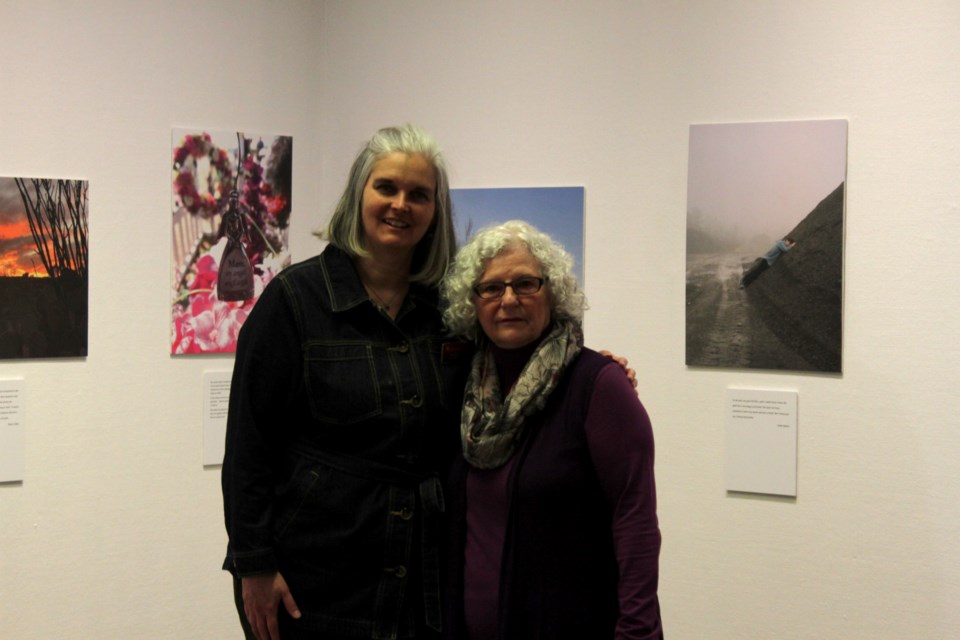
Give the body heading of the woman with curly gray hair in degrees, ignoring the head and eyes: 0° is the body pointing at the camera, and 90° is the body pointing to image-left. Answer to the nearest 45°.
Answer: approximately 45°

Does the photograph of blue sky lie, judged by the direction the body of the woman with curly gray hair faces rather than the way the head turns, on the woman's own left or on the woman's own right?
on the woman's own right

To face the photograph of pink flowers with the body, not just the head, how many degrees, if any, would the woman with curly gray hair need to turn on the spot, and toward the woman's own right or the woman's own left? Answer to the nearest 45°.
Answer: approximately 90° to the woman's own right

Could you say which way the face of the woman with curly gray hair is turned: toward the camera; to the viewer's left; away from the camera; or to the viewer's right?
toward the camera

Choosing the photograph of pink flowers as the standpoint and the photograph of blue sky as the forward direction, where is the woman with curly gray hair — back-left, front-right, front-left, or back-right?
front-right

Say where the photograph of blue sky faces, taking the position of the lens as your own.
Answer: facing the viewer

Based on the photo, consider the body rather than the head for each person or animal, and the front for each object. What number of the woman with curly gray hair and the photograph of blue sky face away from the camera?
0

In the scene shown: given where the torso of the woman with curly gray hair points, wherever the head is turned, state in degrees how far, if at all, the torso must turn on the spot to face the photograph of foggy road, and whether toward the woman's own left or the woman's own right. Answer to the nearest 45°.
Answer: approximately 180°

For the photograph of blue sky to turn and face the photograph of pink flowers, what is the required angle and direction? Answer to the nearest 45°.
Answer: approximately 90° to its right

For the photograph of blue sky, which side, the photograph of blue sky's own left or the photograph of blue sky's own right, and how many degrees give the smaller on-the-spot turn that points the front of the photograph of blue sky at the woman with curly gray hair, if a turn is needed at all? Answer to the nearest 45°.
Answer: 0° — it already faces them
